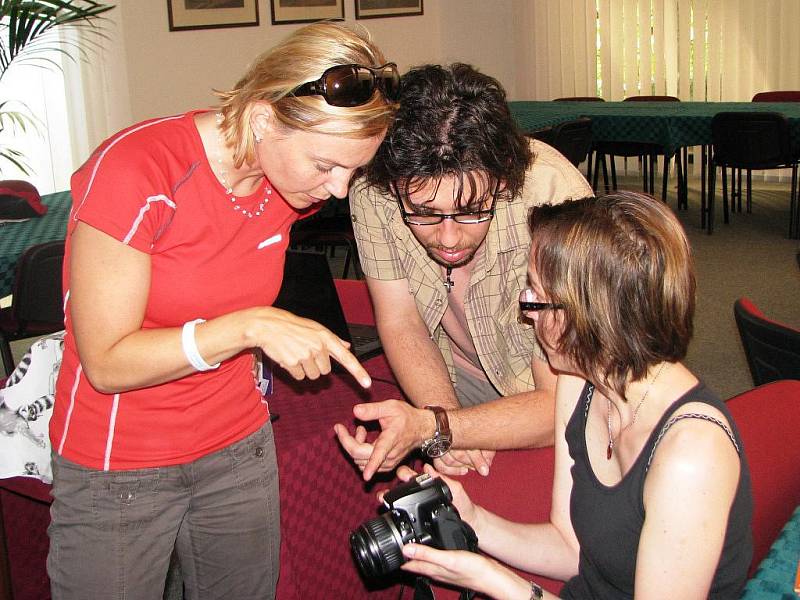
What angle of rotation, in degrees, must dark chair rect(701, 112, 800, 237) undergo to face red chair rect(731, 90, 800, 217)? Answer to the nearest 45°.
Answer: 0° — it already faces it

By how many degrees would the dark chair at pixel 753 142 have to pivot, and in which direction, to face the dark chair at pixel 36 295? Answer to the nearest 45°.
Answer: approximately 135° to its left

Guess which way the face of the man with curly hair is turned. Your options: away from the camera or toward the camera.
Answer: toward the camera

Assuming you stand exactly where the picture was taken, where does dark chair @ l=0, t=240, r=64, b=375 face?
facing away from the viewer and to the left of the viewer

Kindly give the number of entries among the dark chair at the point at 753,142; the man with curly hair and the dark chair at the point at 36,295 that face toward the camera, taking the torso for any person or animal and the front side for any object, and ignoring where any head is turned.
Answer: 1

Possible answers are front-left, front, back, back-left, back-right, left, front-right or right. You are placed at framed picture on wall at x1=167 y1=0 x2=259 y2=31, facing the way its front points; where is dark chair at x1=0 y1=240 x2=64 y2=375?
front

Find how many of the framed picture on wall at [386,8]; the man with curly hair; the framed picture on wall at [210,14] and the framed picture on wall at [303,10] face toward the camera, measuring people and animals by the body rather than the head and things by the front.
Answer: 4

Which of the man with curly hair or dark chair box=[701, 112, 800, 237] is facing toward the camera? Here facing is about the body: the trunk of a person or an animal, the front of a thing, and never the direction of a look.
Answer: the man with curly hair

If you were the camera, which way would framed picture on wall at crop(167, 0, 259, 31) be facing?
facing the viewer

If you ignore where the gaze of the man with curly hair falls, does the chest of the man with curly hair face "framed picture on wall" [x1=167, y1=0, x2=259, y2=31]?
no

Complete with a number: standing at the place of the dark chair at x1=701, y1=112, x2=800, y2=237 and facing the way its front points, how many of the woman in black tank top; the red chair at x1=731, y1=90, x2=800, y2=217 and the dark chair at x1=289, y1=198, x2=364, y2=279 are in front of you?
1

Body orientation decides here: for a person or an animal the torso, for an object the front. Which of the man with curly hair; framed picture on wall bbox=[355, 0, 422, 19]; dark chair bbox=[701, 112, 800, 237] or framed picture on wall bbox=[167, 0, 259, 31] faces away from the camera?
the dark chair

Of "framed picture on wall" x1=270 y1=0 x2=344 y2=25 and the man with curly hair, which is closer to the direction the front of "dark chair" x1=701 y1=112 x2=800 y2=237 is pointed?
the framed picture on wall

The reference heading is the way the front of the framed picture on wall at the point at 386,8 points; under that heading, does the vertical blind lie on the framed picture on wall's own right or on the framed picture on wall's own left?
on the framed picture on wall's own left

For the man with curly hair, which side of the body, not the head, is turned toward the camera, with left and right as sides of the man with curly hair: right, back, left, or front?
front
